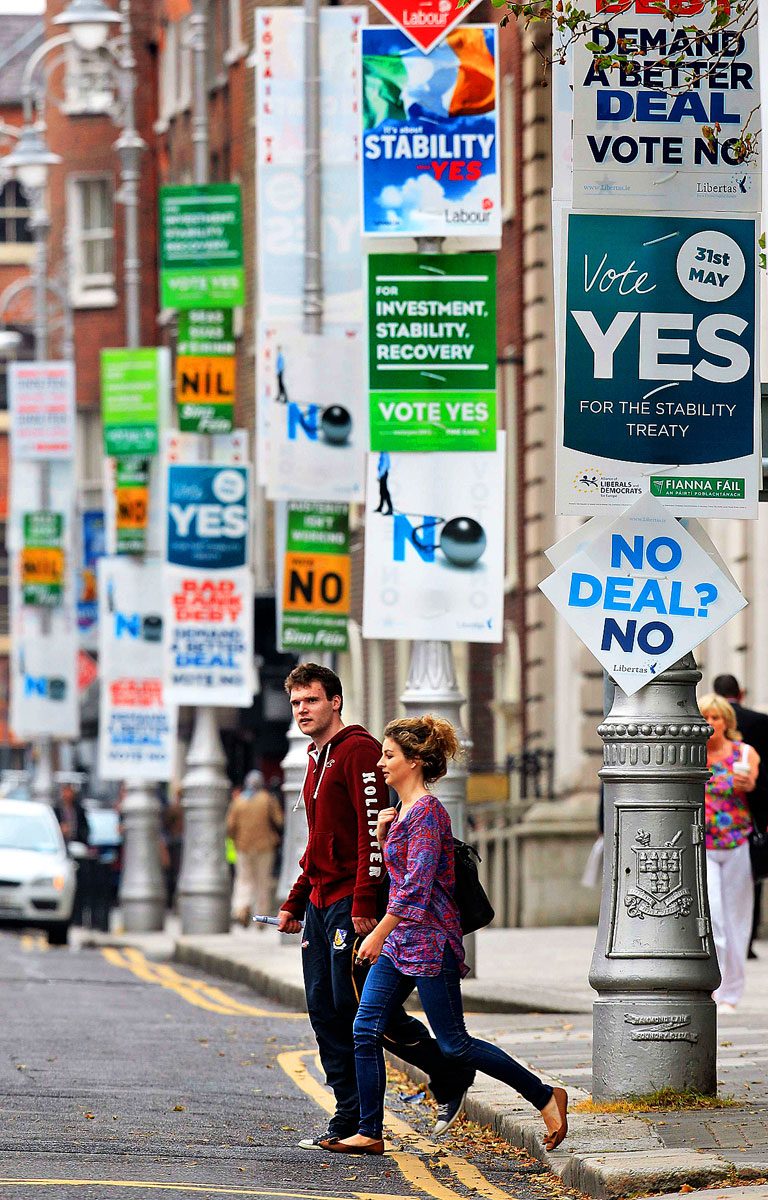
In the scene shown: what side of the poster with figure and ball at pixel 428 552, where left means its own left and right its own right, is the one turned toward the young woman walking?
front

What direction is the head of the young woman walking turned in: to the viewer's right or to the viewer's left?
to the viewer's left

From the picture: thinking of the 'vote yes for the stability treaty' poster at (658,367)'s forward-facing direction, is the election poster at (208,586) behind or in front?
behind

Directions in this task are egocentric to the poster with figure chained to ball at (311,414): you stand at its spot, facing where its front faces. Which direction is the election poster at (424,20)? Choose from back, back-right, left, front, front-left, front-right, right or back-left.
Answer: front

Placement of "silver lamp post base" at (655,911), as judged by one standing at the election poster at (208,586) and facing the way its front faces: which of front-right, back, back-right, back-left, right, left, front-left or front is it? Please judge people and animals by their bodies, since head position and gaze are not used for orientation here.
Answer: front

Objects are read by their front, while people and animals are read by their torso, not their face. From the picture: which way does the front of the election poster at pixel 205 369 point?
toward the camera

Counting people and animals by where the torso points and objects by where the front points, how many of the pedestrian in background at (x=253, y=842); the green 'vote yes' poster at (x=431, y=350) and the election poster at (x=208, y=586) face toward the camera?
2

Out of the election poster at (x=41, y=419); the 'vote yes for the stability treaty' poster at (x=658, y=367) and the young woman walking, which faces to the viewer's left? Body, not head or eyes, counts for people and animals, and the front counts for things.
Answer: the young woman walking

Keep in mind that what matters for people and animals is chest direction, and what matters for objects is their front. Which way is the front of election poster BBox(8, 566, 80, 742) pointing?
toward the camera

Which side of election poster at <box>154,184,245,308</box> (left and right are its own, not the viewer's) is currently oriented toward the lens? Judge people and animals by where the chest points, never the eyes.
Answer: front

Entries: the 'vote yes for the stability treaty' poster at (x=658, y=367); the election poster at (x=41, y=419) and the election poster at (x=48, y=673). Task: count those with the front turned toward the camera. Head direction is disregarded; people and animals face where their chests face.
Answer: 3

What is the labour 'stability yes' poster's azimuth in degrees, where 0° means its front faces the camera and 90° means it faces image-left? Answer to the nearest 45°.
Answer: approximately 0°

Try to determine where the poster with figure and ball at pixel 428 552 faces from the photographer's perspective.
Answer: facing the viewer

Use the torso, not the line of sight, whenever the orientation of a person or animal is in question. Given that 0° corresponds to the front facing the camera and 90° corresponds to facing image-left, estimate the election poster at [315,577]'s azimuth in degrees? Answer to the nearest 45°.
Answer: approximately 0°
